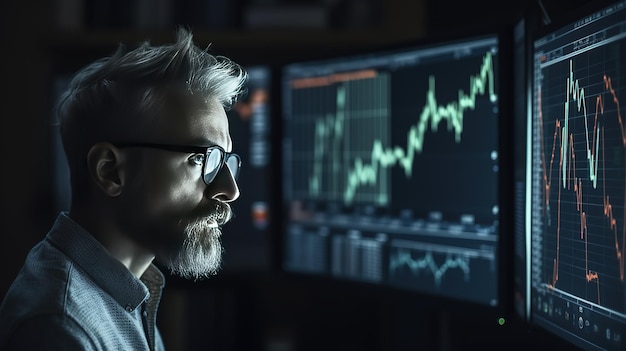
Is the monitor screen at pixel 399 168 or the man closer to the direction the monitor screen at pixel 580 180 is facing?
the man

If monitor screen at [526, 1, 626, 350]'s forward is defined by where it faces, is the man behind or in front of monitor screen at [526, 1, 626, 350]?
in front

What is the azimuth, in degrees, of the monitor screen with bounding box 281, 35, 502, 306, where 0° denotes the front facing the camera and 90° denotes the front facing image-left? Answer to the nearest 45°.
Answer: approximately 45°

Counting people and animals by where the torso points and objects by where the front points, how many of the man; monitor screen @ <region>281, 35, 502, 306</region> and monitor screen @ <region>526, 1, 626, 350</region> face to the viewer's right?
1

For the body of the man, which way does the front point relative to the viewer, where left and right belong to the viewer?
facing to the right of the viewer

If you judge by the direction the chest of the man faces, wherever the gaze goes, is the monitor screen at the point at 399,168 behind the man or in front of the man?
in front

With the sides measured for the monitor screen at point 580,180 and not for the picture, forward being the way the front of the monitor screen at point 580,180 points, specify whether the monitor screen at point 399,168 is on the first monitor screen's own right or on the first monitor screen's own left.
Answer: on the first monitor screen's own right

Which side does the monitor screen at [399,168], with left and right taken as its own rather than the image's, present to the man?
front

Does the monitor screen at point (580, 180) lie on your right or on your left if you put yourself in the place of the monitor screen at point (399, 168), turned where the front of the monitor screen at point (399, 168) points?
on your left

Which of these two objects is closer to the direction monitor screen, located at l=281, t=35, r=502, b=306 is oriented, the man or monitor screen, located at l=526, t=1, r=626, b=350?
the man

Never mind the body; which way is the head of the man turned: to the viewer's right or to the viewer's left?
to the viewer's right
